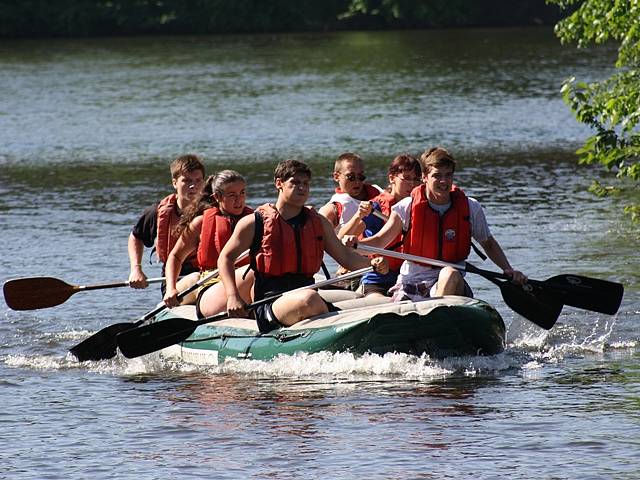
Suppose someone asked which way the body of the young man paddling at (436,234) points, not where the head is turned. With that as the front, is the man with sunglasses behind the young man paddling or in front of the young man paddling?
behind

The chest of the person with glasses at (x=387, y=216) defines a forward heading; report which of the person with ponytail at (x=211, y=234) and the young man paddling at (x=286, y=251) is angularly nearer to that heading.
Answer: the young man paddling

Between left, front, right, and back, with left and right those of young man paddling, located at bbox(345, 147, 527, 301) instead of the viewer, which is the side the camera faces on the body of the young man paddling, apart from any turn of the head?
front

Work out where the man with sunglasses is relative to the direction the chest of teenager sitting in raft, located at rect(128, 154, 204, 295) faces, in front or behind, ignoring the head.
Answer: in front

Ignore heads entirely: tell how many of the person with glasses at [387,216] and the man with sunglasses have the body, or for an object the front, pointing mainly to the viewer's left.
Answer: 0

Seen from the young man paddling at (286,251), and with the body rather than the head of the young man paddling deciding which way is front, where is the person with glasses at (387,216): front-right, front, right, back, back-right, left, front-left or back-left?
left

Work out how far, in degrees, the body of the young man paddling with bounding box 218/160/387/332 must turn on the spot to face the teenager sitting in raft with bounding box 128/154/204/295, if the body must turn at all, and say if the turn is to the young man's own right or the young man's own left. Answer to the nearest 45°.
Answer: approximately 180°

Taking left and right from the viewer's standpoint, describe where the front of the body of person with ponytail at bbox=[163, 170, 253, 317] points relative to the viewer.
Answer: facing the viewer and to the right of the viewer

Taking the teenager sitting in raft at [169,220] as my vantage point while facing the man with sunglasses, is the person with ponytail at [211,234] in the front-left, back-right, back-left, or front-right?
front-right

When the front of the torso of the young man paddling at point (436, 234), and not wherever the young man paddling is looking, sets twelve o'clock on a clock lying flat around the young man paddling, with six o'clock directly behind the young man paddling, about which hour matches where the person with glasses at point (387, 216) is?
The person with glasses is roughly at 5 o'clock from the young man paddling.

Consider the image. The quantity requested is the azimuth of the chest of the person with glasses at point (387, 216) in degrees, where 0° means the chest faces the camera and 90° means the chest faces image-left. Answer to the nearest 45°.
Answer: approximately 315°

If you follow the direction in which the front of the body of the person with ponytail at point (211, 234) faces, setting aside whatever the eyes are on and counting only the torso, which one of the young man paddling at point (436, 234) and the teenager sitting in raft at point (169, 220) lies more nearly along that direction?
the young man paddling

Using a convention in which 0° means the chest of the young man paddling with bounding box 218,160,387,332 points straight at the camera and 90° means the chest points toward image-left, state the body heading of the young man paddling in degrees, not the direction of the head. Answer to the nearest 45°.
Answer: approximately 315°

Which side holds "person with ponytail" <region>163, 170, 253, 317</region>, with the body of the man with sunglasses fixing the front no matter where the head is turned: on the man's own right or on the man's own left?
on the man's own right
